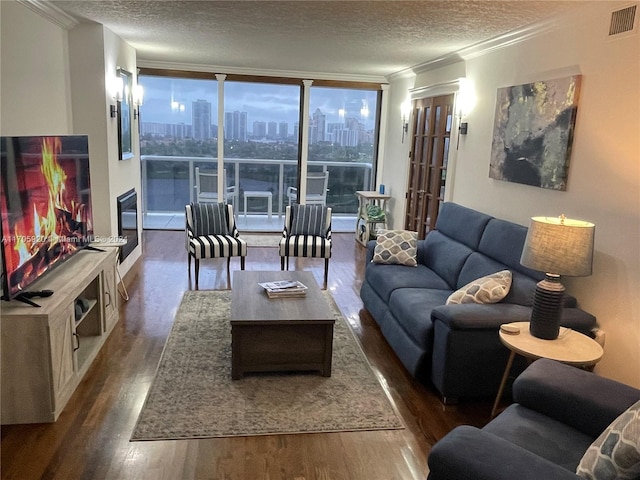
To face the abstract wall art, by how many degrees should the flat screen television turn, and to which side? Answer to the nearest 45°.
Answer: approximately 45° to its left

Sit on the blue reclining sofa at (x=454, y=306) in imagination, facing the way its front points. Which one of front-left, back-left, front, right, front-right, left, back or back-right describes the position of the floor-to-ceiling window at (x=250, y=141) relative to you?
right

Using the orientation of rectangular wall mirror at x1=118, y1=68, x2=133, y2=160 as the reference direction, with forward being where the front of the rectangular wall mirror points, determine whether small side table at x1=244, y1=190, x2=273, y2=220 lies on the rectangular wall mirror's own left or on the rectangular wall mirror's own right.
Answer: on the rectangular wall mirror's own left

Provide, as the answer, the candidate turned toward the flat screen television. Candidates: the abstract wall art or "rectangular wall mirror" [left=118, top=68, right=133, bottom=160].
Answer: the abstract wall art

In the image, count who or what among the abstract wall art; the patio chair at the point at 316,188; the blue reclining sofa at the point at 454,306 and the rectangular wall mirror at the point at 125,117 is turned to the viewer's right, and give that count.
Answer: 1

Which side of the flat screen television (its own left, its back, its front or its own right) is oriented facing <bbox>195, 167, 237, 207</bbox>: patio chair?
left

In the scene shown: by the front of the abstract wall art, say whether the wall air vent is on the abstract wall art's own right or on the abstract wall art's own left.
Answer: on the abstract wall art's own left

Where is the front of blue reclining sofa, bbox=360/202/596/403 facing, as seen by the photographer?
facing the viewer and to the left of the viewer

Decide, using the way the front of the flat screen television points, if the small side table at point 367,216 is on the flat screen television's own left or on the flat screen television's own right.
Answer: on the flat screen television's own left

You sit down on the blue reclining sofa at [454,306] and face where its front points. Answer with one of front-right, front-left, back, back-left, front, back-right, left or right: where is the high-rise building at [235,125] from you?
right

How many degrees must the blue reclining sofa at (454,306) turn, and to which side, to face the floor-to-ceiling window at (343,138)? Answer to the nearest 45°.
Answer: approximately 90° to its right

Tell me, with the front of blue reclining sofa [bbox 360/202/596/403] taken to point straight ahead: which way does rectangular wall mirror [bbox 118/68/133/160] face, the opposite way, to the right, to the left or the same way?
the opposite way

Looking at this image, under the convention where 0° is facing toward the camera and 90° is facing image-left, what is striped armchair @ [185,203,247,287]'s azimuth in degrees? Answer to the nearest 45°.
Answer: approximately 315°

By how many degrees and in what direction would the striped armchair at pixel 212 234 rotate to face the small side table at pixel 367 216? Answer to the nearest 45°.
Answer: approximately 90° to its left

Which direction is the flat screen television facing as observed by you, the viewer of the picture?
facing the viewer and to the right of the viewer

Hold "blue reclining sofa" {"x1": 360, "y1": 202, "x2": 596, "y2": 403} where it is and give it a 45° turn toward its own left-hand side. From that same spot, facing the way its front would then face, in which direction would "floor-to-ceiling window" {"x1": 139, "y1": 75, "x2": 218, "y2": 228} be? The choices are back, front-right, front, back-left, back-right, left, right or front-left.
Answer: back-right
